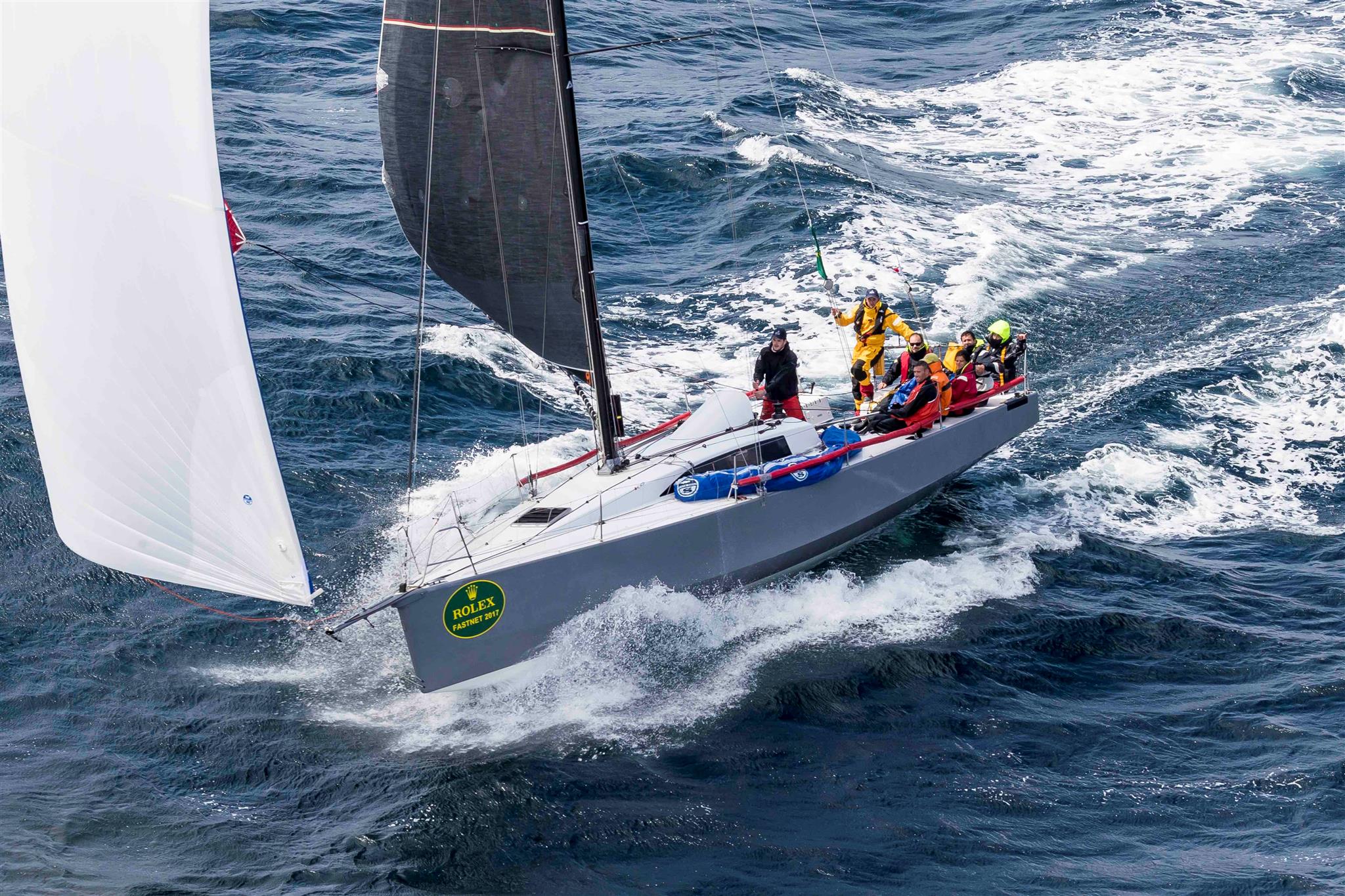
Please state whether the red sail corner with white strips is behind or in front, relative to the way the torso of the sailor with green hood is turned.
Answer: in front

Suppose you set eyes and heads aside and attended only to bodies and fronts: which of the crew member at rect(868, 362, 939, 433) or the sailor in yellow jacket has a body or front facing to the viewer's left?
the crew member

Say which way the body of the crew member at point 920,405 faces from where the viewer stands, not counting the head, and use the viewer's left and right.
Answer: facing to the left of the viewer

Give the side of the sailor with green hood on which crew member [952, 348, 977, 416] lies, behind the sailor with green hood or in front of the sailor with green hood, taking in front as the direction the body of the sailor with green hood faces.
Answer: in front

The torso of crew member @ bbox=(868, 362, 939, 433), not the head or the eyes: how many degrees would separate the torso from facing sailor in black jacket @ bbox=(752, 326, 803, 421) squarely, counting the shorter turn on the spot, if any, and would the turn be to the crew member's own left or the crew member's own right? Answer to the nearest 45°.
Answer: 0° — they already face them
